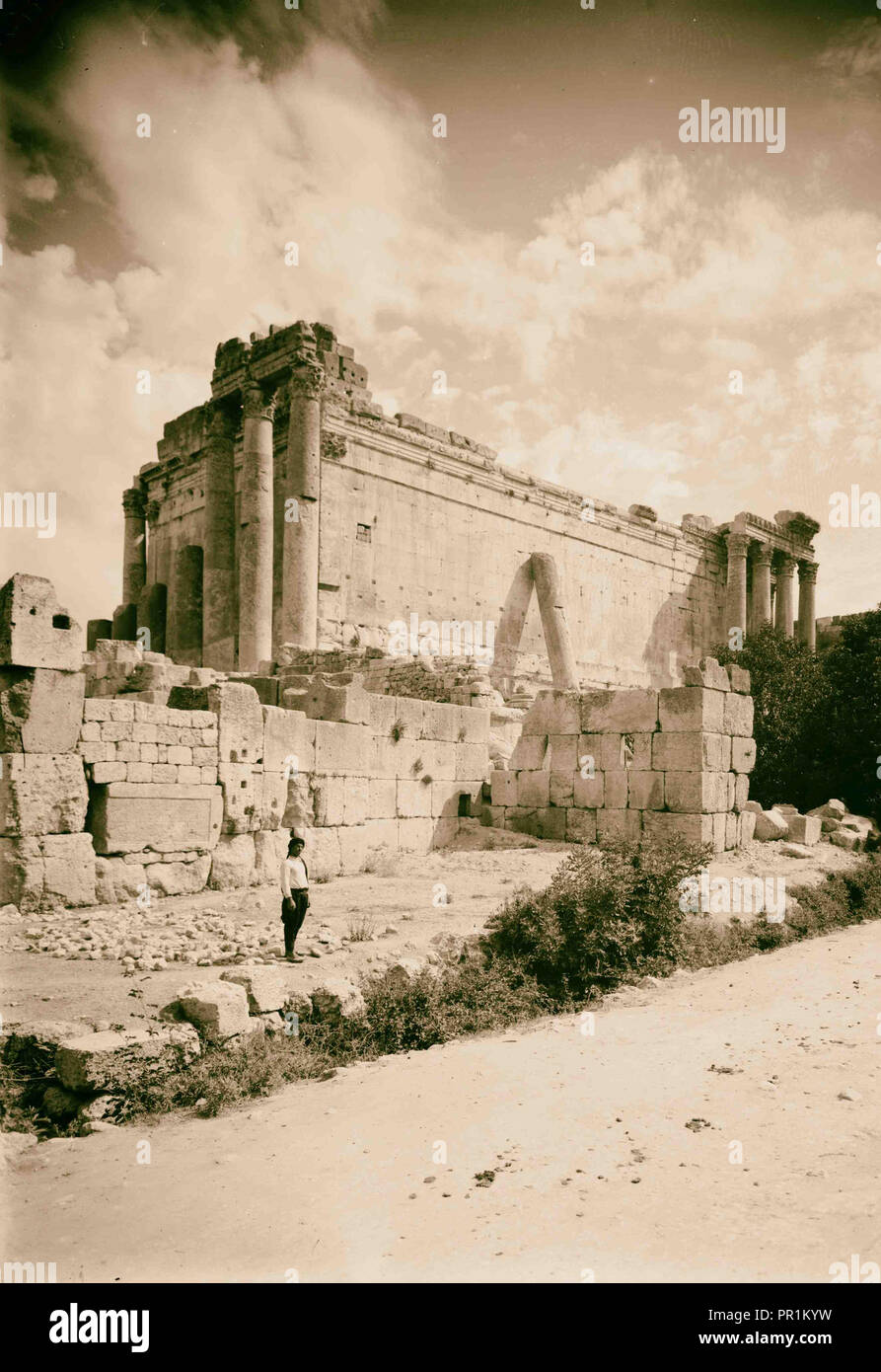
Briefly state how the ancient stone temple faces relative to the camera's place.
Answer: facing away from the viewer and to the right of the viewer

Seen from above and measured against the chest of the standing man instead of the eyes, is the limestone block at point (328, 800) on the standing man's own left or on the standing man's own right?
on the standing man's own left

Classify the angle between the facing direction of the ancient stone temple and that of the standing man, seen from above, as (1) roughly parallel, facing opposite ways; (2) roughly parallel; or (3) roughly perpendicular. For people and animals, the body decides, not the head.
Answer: roughly perpendicular

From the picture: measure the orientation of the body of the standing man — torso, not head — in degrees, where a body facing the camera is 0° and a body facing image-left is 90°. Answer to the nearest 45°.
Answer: approximately 315°

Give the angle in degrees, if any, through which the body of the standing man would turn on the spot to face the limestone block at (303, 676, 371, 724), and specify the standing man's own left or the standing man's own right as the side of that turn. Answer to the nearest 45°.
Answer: approximately 135° to the standing man's own left

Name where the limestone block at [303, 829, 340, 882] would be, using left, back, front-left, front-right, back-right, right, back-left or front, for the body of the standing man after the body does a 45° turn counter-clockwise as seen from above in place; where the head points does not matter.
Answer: left

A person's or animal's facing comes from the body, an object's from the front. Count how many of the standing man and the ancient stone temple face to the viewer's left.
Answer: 0

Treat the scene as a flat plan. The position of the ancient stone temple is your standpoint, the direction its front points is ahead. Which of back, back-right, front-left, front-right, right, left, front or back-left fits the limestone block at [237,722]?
back-right

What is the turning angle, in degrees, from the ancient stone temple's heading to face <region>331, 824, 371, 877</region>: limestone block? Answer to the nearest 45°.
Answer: approximately 135° to its right

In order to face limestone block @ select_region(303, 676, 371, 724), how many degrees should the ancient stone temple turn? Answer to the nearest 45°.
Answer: approximately 135° to its right

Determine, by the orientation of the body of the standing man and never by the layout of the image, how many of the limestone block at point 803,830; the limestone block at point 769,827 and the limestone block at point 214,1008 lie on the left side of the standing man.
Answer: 2

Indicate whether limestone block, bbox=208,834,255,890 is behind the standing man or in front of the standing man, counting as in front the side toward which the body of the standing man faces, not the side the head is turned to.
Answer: behind

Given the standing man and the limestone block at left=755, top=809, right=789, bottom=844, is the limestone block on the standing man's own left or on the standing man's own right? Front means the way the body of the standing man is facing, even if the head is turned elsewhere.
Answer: on the standing man's own left
